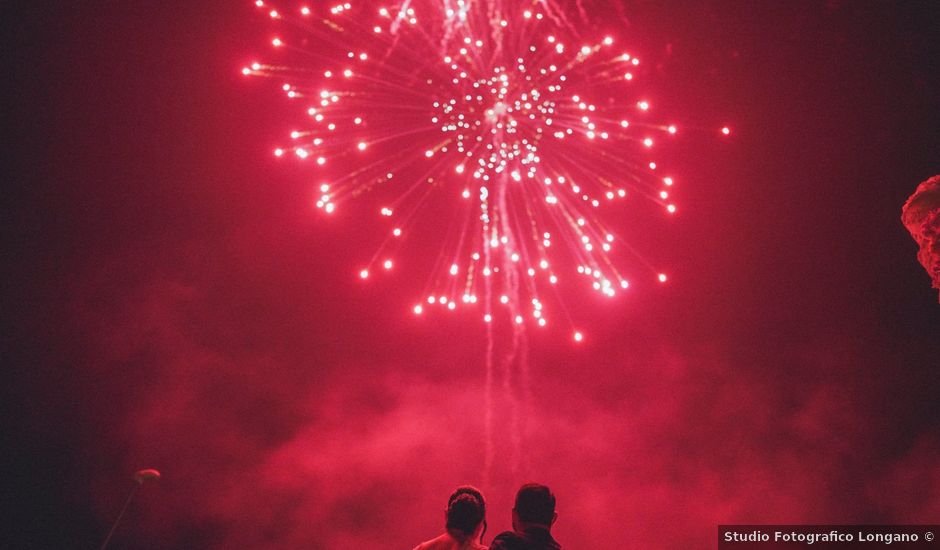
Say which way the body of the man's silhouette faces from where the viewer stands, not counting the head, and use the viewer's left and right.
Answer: facing away from the viewer
